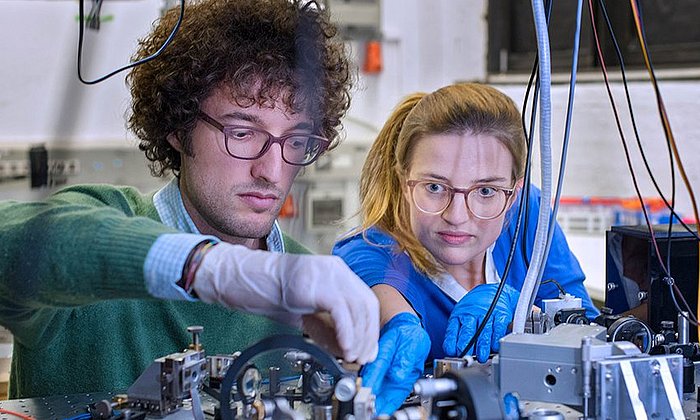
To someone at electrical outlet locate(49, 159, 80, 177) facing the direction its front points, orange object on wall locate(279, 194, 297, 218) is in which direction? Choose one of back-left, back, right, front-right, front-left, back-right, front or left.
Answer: back-left

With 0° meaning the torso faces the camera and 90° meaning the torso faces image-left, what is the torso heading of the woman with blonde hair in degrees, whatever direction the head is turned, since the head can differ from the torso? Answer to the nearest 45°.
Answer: approximately 0°

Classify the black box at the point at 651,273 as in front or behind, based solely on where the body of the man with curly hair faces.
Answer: in front

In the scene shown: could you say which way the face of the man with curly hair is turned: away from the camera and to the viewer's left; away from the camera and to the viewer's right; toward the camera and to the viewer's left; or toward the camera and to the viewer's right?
toward the camera and to the viewer's right

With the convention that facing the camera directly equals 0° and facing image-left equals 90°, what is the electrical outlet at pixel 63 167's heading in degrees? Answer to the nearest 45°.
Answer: approximately 0°

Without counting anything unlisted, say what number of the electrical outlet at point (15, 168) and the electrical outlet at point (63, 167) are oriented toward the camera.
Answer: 2

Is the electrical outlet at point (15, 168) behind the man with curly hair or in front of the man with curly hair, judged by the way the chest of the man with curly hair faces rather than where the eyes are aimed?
behind

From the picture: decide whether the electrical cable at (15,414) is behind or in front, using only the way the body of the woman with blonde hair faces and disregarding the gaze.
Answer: in front

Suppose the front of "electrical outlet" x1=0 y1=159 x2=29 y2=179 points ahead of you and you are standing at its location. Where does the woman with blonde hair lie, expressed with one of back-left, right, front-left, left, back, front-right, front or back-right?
front-left

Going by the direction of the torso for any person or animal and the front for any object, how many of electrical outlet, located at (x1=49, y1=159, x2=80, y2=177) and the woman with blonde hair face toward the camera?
2

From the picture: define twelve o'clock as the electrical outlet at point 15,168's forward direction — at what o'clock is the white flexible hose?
The white flexible hose is roughly at 11 o'clock from the electrical outlet.

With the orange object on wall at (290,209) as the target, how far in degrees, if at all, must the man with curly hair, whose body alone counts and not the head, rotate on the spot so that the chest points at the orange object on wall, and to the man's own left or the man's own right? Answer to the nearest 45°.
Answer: approximately 135° to the man's own left

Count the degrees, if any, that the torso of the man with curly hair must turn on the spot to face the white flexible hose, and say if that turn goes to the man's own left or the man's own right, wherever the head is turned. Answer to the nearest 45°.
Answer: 0° — they already face it
